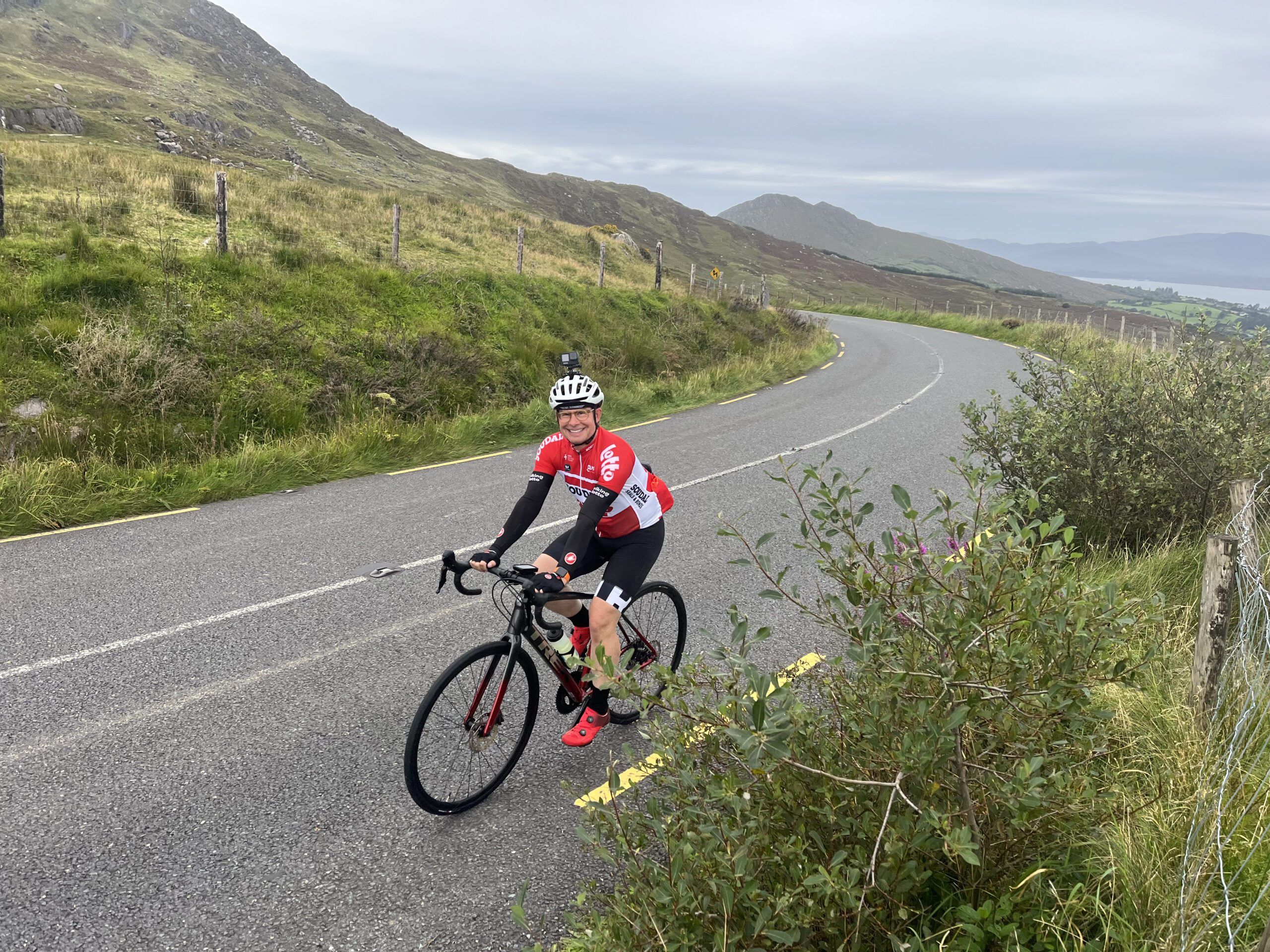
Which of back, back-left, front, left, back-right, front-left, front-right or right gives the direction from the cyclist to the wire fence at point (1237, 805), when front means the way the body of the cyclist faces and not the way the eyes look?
left

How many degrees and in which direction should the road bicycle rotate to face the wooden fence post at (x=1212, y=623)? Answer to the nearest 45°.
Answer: approximately 135° to its left

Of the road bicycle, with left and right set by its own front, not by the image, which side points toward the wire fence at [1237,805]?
left

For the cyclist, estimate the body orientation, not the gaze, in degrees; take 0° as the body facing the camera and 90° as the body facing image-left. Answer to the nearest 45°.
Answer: approximately 45°

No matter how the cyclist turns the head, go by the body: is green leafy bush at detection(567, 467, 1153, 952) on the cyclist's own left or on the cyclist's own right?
on the cyclist's own left
